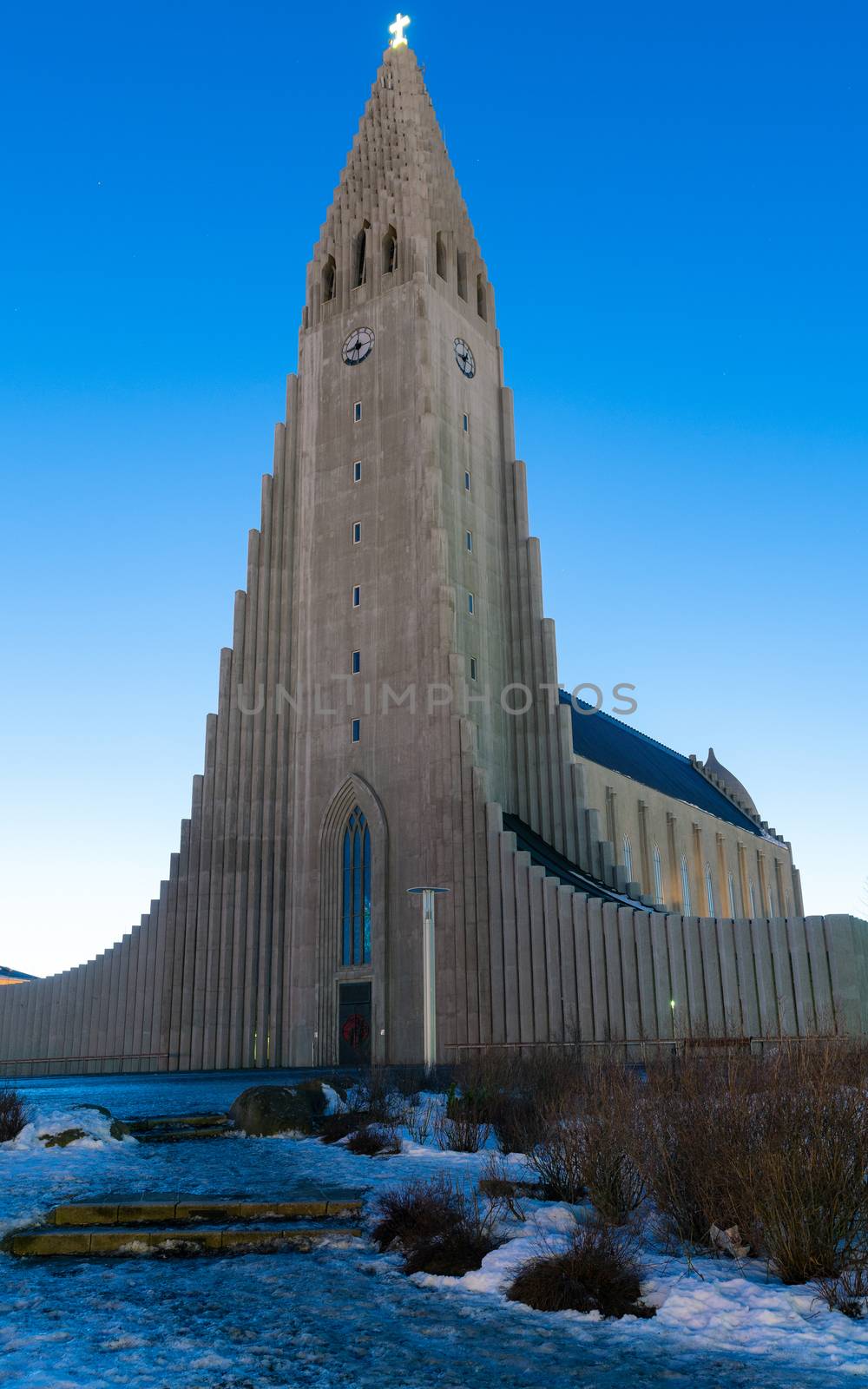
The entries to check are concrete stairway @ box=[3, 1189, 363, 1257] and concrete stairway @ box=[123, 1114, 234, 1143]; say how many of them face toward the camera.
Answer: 2

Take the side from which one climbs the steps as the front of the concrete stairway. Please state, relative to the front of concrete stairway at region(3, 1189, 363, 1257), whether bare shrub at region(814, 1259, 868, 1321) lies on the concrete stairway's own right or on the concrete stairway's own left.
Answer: on the concrete stairway's own left

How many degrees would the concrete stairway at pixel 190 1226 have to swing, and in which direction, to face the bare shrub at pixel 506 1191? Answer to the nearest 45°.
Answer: approximately 90° to its left

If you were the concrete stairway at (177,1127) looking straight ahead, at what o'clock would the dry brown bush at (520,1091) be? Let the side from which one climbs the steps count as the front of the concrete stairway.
The dry brown bush is roughly at 10 o'clock from the concrete stairway.

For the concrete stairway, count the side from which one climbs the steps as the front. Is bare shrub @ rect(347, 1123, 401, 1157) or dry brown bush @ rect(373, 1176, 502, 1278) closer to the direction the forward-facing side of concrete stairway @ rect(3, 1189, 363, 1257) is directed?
the dry brown bush

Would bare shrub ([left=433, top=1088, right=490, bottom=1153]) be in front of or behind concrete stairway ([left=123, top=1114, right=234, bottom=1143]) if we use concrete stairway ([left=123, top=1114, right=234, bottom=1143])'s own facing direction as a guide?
in front

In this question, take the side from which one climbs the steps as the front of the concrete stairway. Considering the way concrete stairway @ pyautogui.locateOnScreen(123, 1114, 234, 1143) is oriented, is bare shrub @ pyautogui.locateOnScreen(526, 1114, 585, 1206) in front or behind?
in front

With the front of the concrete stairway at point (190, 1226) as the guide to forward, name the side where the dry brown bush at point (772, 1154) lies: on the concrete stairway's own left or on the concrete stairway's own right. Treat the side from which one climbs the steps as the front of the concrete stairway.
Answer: on the concrete stairway's own left

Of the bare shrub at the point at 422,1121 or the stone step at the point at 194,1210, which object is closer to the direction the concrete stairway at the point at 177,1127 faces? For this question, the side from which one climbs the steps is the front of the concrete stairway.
the stone step

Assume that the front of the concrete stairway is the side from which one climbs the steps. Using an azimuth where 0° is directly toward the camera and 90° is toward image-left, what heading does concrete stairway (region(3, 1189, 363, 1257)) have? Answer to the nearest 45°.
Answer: approximately 0°

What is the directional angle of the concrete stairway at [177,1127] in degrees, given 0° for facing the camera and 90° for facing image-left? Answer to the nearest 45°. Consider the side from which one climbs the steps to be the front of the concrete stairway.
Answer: approximately 0°

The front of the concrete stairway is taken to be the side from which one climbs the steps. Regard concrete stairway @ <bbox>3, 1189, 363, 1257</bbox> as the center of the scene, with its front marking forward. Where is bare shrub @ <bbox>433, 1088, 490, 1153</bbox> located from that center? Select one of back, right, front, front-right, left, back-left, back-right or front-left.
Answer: back-left
